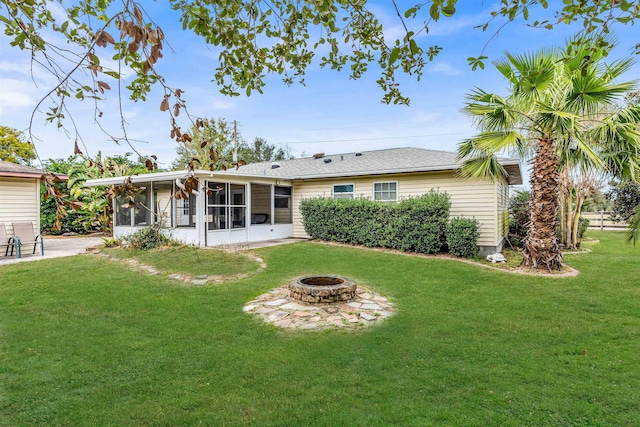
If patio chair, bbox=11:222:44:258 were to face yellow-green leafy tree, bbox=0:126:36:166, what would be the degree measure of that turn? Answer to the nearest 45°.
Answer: approximately 135° to its left

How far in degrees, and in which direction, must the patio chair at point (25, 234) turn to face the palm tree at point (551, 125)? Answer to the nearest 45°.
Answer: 0° — it already faces it

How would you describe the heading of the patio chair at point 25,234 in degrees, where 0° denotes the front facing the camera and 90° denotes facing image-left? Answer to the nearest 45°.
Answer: approximately 315°

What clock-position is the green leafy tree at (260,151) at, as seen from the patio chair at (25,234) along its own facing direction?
The green leafy tree is roughly at 9 o'clock from the patio chair.
